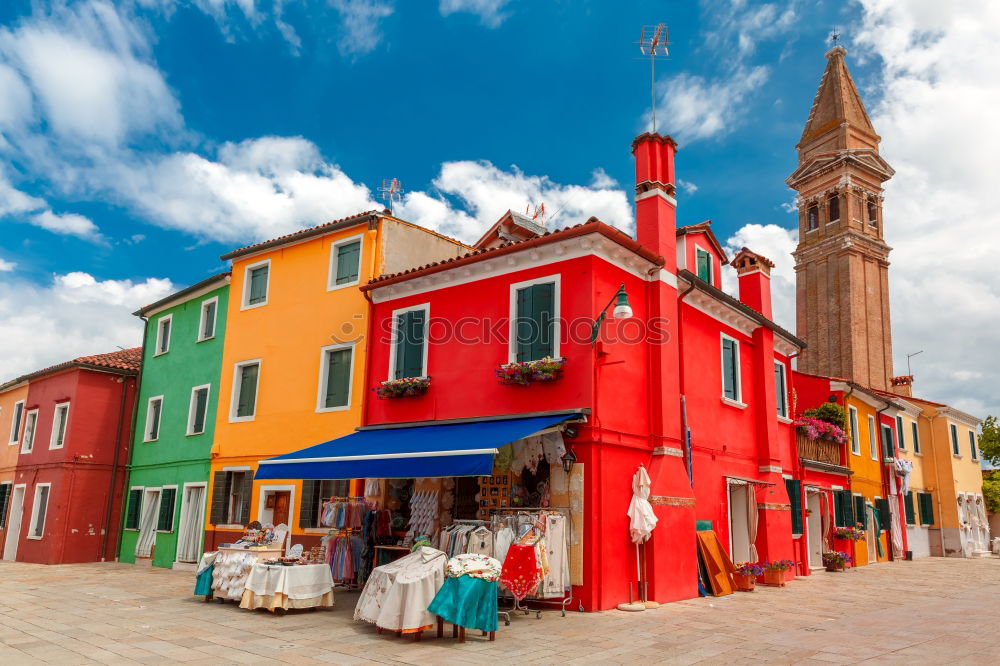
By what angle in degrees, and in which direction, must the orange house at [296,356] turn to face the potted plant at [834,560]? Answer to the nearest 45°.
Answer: approximately 135° to its left

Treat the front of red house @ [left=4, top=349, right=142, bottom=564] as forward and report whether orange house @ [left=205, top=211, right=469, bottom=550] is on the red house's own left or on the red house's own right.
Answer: on the red house's own left

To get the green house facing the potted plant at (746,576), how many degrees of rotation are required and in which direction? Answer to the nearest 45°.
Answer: approximately 90° to its left

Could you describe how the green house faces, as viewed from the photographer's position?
facing the viewer and to the left of the viewer

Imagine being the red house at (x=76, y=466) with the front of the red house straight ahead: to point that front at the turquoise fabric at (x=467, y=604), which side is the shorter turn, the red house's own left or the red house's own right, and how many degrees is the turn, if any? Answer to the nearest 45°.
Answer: approximately 45° to the red house's own left

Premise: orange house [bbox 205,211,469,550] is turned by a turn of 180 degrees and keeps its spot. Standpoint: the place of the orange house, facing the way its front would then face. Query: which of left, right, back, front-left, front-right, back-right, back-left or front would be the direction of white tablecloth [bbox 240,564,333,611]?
back-right

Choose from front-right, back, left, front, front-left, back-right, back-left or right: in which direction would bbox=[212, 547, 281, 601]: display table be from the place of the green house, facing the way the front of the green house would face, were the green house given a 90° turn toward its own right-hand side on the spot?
back-left

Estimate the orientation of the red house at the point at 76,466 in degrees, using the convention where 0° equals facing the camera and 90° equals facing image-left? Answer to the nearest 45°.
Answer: approximately 45°

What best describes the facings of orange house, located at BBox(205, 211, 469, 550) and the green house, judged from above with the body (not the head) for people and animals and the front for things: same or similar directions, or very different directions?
same or similar directions

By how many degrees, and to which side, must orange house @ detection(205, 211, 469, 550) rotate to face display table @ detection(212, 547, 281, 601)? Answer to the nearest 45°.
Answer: approximately 45° to its left

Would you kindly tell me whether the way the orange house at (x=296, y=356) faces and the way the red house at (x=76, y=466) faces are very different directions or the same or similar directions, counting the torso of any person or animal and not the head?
same or similar directions

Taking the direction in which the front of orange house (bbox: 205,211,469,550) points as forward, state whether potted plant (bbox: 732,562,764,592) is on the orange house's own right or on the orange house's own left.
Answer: on the orange house's own left

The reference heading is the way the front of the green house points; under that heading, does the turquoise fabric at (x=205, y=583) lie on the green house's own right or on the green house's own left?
on the green house's own left

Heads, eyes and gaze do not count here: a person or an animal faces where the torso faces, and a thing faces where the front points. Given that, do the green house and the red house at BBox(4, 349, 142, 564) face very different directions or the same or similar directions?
same or similar directions

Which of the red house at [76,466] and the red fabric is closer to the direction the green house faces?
the red fabric

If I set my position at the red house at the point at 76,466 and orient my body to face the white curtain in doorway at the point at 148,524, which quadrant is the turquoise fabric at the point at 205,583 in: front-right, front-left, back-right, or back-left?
front-right
